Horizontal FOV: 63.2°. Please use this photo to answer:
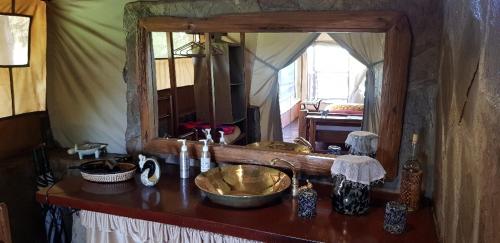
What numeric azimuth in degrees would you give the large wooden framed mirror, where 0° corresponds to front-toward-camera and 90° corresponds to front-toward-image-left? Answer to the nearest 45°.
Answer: approximately 45°

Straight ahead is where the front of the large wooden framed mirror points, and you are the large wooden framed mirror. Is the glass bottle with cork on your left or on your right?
on your left
